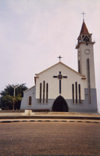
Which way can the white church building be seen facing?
toward the camera

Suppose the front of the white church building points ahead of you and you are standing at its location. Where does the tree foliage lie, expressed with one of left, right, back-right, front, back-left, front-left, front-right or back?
back-right
